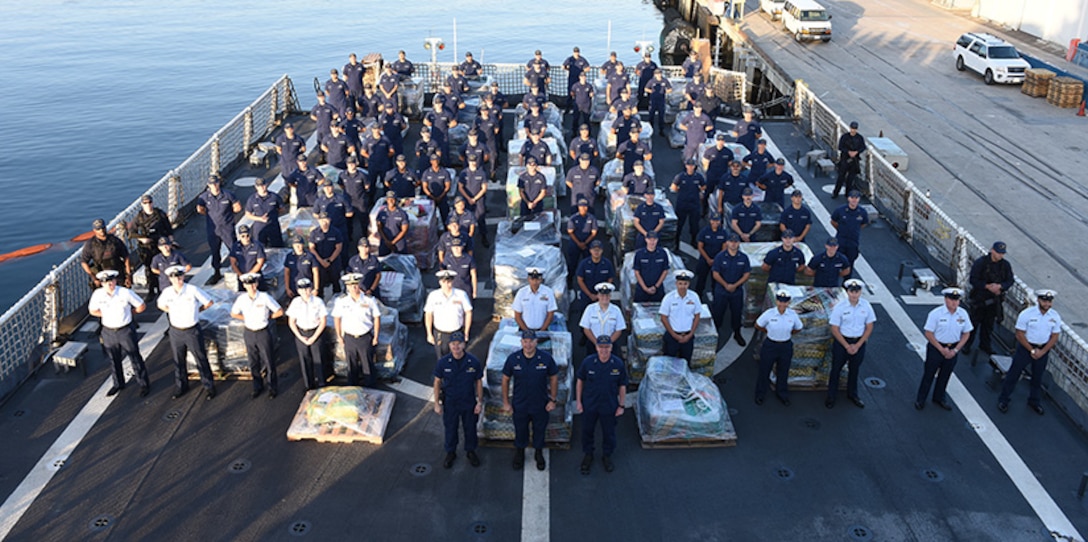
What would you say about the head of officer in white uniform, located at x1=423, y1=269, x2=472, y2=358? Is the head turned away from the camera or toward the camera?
toward the camera

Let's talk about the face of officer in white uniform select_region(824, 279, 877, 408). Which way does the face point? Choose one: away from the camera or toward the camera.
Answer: toward the camera

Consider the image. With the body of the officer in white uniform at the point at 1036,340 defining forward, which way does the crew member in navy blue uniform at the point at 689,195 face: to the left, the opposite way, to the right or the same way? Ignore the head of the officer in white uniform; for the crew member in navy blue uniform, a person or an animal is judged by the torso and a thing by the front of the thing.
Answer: the same way

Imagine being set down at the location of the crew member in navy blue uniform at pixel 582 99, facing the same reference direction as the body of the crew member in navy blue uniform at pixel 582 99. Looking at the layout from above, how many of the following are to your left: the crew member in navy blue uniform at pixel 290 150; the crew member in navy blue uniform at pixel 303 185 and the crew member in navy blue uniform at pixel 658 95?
1

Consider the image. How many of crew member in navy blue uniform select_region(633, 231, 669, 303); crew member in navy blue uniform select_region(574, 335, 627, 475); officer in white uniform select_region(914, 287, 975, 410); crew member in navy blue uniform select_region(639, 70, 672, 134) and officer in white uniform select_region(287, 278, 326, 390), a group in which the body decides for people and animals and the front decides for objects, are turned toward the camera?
5

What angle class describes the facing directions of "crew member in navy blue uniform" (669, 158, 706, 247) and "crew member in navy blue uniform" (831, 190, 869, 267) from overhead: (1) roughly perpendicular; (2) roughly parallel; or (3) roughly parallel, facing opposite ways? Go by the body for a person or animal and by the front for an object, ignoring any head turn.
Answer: roughly parallel

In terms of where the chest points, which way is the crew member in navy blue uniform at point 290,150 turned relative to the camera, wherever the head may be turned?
toward the camera

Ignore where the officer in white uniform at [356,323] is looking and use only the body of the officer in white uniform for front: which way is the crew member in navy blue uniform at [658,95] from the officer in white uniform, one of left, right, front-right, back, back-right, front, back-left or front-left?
back-left

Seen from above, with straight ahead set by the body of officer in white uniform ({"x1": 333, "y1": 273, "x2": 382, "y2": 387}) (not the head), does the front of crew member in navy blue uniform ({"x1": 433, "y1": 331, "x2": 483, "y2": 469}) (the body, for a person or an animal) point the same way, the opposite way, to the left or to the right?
the same way

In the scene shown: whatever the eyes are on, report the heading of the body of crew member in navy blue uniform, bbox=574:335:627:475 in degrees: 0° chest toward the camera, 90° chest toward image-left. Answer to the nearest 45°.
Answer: approximately 0°

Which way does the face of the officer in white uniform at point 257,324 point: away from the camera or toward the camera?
toward the camera

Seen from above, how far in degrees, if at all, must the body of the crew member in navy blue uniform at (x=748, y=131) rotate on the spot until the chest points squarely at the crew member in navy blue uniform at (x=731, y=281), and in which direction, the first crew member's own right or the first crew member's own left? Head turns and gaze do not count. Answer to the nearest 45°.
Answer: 0° — they already face them

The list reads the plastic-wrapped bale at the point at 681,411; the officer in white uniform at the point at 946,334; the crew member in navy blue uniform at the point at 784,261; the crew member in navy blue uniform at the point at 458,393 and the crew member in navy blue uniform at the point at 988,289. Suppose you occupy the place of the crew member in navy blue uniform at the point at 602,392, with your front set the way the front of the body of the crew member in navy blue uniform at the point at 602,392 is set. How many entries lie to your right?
1

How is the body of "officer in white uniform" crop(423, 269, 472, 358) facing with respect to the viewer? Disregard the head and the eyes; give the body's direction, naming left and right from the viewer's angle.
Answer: facing the viewer

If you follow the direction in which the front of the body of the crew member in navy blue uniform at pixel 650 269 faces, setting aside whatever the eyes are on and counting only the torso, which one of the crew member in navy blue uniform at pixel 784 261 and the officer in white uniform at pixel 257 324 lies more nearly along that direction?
the officer in white uniform

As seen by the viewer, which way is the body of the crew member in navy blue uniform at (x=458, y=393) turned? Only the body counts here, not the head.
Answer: toward the camera

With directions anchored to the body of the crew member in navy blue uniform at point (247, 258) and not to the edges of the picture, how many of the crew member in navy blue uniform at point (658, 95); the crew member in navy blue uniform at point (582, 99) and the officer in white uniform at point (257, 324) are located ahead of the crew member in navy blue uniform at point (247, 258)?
1
